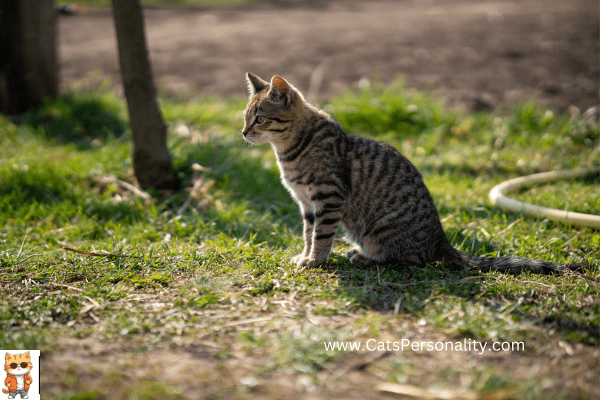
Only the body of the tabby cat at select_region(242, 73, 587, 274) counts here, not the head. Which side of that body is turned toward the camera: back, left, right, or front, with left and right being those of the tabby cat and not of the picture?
left

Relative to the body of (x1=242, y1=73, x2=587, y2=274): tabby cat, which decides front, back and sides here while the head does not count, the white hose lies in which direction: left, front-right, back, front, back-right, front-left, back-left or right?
back-right

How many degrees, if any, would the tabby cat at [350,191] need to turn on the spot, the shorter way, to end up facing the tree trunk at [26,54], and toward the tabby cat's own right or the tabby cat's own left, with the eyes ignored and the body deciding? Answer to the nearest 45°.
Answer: approximately 45° to the tabby cat's own right

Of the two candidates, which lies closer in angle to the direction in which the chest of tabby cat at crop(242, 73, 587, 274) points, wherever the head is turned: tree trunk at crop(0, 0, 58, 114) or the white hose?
the tree trunk

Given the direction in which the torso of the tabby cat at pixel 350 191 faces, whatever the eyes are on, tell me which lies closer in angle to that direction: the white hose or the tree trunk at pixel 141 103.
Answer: the tree trunk
